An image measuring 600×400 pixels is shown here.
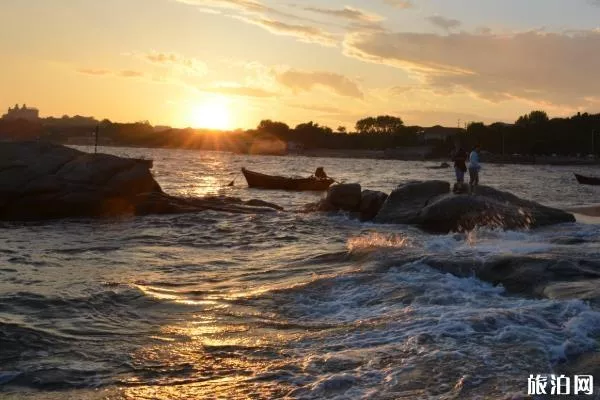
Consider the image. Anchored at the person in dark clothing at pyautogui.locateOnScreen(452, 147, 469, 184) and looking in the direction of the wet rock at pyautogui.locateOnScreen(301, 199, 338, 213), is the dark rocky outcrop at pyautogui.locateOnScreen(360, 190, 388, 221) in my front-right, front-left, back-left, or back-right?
front-left

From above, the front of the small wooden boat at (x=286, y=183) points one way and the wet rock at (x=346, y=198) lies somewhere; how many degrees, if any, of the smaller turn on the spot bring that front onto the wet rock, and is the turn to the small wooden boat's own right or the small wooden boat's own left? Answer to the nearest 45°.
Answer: approximately 90° to the small wooden boat's own left

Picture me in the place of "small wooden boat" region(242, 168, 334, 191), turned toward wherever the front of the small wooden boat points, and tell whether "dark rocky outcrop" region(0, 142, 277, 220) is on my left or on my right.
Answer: on my left

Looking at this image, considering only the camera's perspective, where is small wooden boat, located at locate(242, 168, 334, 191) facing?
facing to the left of the viewer

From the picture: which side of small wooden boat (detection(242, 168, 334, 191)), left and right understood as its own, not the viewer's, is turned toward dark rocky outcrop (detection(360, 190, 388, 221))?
left

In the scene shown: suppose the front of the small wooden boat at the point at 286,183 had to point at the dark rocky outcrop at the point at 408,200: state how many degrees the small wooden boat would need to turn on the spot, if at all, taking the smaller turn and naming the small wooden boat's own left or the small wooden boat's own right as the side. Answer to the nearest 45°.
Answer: approximately 90° to the small wooden boat's own left

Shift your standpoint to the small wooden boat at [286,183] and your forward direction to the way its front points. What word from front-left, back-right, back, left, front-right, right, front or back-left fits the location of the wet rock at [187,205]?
left

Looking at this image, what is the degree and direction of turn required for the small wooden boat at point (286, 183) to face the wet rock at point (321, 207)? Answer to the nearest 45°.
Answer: approximately 90° to its left
